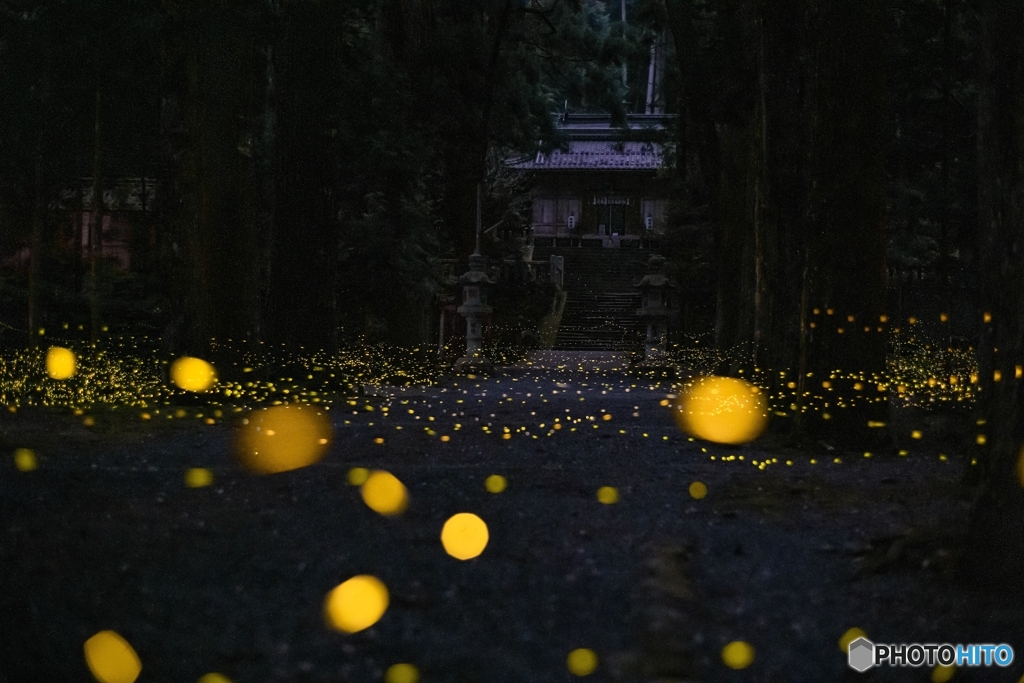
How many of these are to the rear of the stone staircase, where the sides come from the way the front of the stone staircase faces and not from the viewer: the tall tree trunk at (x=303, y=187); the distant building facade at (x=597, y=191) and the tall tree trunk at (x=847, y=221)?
1

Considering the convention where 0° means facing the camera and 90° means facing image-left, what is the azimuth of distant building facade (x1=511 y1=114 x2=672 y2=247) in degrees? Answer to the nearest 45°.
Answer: approximately 0°

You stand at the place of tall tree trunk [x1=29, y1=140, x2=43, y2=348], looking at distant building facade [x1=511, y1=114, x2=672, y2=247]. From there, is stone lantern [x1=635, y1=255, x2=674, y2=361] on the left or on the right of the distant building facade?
right

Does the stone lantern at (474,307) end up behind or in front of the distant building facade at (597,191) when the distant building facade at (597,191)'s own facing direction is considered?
in front

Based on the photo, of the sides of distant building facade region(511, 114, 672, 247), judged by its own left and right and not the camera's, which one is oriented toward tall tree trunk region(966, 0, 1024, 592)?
front

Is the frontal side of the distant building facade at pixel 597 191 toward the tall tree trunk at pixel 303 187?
yes

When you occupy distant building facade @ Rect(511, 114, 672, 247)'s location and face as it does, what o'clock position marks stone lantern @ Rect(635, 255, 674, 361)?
The stone lantern is roughly at 12 o'clock from the distant building facade.

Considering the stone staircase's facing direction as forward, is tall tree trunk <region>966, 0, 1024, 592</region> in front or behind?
in front

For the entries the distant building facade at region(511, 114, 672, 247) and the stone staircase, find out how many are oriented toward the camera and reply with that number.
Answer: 2

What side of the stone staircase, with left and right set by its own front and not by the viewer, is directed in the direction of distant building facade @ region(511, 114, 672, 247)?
back
